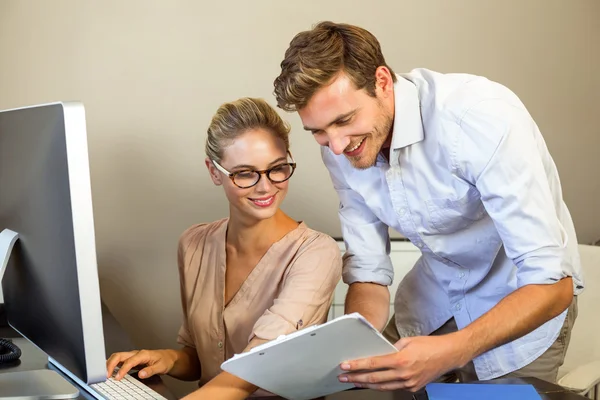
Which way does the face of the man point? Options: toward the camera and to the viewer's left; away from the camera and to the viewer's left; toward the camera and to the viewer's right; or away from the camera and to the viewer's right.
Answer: toward the camera and to the viewer's left

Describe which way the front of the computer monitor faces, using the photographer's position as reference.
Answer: facing away from the viewer and to the right of the viewer

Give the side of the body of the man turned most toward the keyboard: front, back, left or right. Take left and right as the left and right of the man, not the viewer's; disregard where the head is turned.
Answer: front

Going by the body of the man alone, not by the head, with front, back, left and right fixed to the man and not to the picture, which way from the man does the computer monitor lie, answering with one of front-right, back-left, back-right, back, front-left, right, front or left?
front

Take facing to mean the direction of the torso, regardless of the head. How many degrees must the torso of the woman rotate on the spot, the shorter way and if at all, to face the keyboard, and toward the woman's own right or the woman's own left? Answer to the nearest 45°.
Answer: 0° — they already face it

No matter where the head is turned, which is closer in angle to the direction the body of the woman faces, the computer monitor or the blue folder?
the computer monitor

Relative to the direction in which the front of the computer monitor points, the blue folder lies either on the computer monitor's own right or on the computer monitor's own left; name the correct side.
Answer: on the computer monitor's own right

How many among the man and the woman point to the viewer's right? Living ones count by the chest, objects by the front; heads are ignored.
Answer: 0

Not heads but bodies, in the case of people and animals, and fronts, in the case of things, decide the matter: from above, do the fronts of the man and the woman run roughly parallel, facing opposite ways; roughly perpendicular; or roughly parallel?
roughly parallel

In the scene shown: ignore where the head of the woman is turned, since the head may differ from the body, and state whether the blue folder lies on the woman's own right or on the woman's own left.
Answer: on the woman's own left

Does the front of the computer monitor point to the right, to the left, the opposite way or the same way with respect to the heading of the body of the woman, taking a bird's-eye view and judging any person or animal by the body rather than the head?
the opposite way

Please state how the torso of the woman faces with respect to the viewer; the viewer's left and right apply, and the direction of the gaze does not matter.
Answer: facing the viewer and to the left of the viewer
